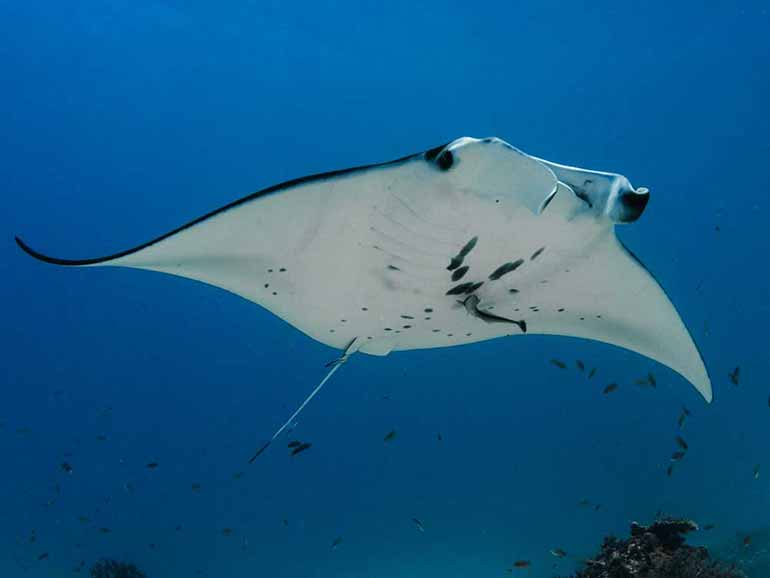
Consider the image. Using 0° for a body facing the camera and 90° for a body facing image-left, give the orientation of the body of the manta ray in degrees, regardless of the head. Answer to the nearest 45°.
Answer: approximately 315°
